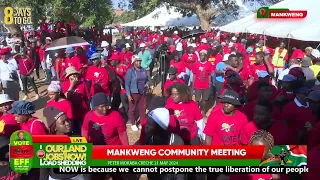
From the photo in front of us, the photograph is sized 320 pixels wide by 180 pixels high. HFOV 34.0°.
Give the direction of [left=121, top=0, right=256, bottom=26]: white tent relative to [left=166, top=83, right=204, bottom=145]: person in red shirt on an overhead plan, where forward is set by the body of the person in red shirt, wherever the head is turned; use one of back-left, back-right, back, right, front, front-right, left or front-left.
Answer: back-right

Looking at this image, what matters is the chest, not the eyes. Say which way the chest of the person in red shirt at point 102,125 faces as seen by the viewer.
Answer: toward the camera

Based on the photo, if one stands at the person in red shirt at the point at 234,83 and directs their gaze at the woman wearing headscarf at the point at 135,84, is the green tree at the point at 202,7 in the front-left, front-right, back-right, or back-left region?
front-right

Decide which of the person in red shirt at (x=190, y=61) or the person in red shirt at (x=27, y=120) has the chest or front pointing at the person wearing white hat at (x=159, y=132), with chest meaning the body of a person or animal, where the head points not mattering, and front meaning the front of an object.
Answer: the person in red shirt at (x=190, y=61)

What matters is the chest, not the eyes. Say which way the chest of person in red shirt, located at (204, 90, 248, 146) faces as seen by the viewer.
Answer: toward the camera

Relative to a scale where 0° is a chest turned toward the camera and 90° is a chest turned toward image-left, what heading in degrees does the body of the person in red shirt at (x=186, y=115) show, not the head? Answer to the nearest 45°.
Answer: approximately 45°

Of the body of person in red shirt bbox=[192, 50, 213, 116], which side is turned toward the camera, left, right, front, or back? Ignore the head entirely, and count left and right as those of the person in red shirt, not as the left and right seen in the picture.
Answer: front

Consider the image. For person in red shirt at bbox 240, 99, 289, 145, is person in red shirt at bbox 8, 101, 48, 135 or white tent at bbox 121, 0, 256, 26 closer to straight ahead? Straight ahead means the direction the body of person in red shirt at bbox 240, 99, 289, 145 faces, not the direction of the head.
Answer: the person in red shirt

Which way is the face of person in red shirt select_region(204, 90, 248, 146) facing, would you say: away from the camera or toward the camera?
toward the camera

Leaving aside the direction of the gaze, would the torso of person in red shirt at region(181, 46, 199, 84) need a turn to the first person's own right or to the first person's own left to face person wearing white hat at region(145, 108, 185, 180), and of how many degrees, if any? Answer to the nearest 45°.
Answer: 0° — they already face them

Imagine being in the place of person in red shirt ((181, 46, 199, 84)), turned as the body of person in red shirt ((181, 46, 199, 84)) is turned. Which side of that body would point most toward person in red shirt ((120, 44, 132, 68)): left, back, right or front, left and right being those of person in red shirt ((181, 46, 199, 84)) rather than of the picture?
right

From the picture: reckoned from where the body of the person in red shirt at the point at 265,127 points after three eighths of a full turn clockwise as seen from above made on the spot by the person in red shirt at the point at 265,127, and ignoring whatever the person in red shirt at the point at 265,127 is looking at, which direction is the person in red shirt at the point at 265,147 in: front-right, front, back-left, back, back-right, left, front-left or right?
back-left
